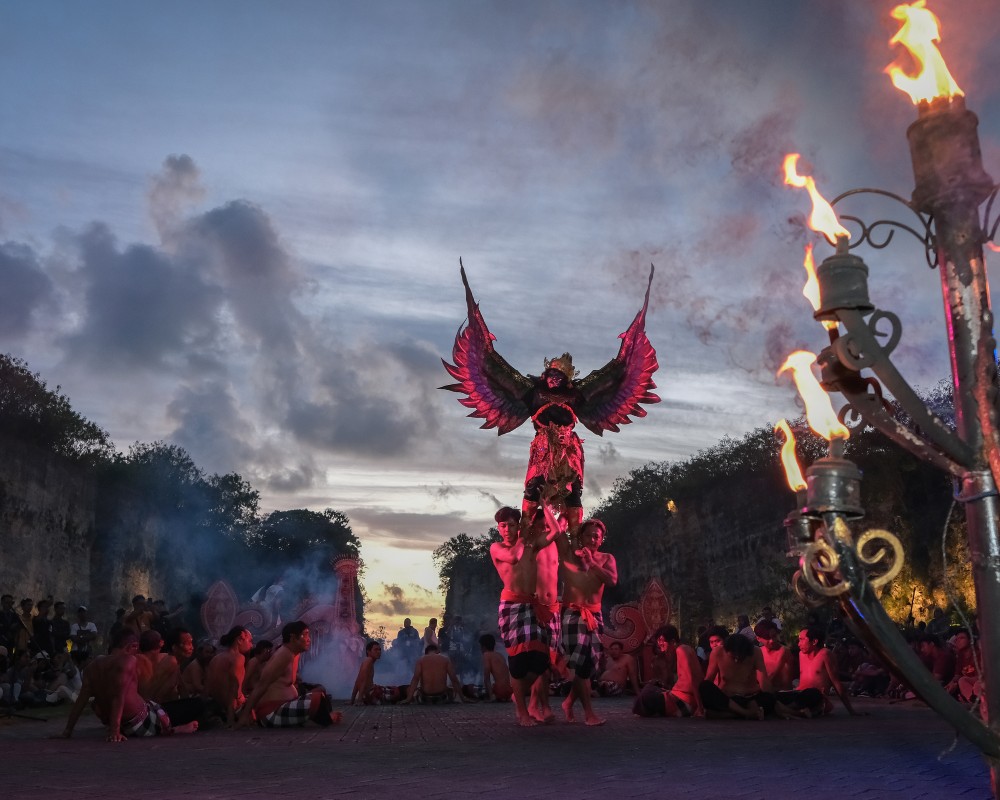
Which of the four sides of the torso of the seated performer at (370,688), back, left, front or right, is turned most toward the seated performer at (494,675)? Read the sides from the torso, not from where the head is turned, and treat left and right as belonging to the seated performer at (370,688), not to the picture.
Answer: front

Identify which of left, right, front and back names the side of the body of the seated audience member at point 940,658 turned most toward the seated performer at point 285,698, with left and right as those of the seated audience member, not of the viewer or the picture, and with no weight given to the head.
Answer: front

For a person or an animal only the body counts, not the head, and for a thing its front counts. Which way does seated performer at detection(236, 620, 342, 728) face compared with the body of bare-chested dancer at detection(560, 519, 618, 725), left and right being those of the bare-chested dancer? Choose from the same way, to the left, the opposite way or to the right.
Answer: to the left

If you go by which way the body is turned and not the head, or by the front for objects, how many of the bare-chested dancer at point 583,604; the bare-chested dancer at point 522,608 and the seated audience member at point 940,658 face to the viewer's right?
0

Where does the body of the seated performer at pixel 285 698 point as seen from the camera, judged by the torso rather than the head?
to the viewer's right

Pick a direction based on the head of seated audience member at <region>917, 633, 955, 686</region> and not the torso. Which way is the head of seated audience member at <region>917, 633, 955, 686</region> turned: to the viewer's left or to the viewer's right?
to the viewer's left

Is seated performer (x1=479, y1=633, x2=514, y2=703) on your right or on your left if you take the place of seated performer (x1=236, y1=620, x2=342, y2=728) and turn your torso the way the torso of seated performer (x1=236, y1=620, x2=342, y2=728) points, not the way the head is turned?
on your left

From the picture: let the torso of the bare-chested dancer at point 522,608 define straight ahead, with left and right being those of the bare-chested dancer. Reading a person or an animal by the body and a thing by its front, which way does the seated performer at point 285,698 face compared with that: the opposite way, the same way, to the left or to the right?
to the left

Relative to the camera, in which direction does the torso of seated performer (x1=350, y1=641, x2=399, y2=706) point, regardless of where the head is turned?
to the viewer's right

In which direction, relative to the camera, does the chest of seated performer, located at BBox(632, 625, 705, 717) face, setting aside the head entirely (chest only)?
to the viewer's left

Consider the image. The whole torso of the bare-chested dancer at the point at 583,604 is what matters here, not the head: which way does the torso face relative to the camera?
toward the camera

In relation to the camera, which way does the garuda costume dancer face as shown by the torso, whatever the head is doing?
toward the camera

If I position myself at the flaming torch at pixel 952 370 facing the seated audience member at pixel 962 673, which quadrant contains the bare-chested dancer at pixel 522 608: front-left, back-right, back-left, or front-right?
front-left

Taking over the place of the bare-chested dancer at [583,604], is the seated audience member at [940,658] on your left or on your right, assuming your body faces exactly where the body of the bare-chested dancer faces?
on your left

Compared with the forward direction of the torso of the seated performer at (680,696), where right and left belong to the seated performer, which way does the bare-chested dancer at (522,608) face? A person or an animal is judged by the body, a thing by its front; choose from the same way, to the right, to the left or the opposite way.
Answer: to the left
